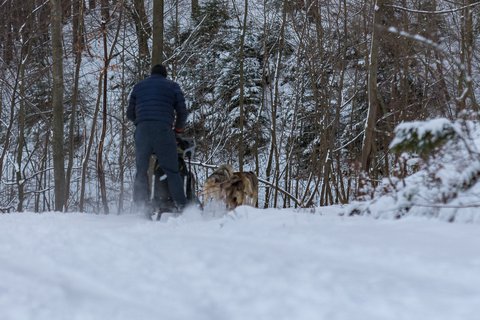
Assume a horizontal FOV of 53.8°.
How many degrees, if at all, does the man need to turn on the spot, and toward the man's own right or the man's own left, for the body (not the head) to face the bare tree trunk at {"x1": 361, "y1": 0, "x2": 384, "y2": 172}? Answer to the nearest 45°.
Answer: approximately 45° to the man's own right

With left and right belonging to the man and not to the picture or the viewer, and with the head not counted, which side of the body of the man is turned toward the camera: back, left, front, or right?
back

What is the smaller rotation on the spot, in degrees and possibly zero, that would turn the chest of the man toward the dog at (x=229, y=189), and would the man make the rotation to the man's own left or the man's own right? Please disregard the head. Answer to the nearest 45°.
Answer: approximately 45° to the man's own right

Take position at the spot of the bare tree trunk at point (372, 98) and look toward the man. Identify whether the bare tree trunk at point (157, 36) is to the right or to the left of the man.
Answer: right

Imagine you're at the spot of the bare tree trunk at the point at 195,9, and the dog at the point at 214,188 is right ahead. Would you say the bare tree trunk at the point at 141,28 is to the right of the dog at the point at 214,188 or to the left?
right

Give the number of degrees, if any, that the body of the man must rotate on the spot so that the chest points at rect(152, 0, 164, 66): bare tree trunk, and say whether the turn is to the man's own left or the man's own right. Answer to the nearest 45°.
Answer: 0° — they already face it
